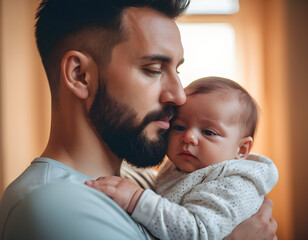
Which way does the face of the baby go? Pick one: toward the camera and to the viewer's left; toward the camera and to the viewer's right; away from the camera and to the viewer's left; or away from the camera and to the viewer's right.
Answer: toward the camera and to the viewer's left

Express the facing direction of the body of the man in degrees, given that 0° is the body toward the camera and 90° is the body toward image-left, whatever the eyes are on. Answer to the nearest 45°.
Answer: approximately 270°

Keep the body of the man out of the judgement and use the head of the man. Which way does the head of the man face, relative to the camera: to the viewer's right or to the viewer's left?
to the viewer's right
